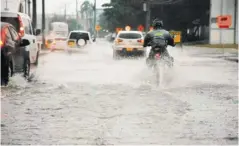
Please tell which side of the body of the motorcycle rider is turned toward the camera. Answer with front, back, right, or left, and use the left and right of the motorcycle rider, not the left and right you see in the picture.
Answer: back
